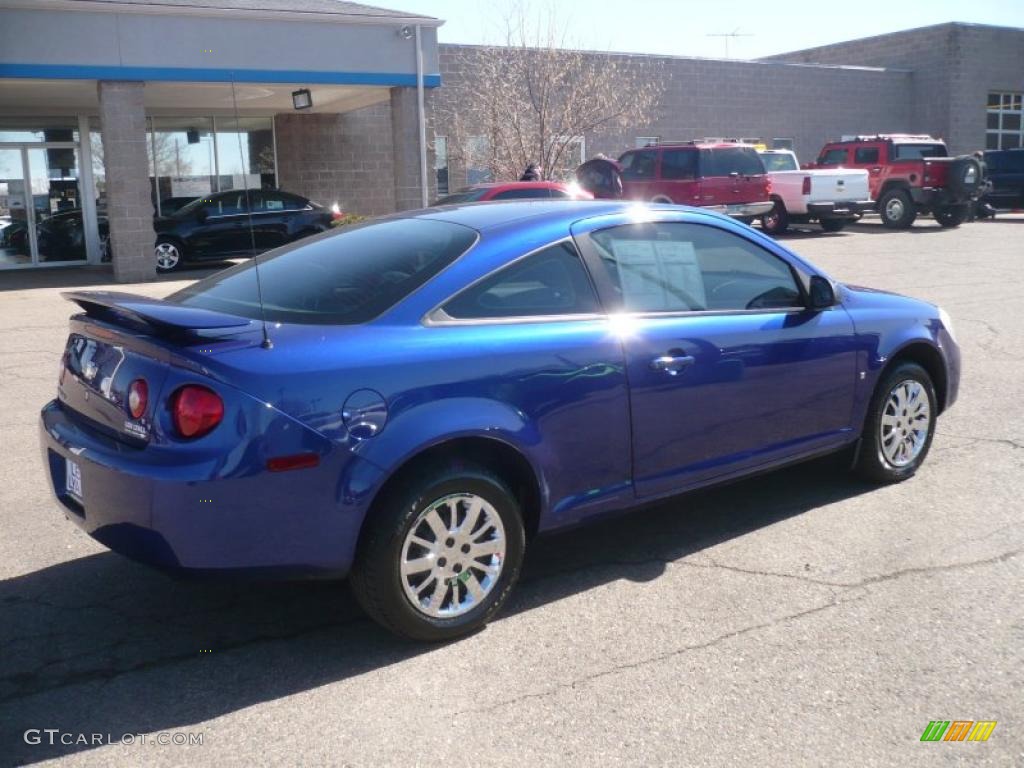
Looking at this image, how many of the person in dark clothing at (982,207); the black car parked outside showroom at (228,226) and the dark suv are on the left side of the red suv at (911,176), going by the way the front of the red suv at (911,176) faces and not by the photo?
1

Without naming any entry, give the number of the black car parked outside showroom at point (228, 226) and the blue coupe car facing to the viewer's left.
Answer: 1

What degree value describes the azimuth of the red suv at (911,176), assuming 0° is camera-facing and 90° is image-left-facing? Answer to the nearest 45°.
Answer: approximately 135°

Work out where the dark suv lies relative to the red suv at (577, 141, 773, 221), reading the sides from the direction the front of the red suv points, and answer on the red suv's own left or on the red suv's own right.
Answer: on the red suv's own right

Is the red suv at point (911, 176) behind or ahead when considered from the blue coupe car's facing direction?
ahead

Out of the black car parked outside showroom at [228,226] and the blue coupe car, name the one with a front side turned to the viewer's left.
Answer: the black car parked outside showroom

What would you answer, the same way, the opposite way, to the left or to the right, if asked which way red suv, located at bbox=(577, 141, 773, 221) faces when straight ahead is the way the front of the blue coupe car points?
to the left

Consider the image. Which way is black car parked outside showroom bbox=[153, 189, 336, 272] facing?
to the viewer's left

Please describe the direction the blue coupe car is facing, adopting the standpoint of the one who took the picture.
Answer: facing away from the viewer and to the right of the viewer

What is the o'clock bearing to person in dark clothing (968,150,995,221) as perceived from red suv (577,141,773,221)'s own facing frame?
The person in dark clothing is roughly at 3 o'clock from the red suv.

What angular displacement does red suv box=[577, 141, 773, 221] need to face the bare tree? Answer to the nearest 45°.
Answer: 0° — it already faces it

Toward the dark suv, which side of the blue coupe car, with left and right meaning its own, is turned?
front

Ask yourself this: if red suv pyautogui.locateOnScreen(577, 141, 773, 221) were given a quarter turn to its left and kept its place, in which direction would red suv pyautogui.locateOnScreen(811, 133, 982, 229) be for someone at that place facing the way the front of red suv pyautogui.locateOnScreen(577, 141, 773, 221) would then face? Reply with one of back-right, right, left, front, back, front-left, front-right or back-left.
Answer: back

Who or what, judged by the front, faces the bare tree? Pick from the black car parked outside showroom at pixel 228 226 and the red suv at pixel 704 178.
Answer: the red suv

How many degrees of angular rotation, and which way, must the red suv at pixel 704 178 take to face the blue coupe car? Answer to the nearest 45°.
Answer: approximately 135° to its left
